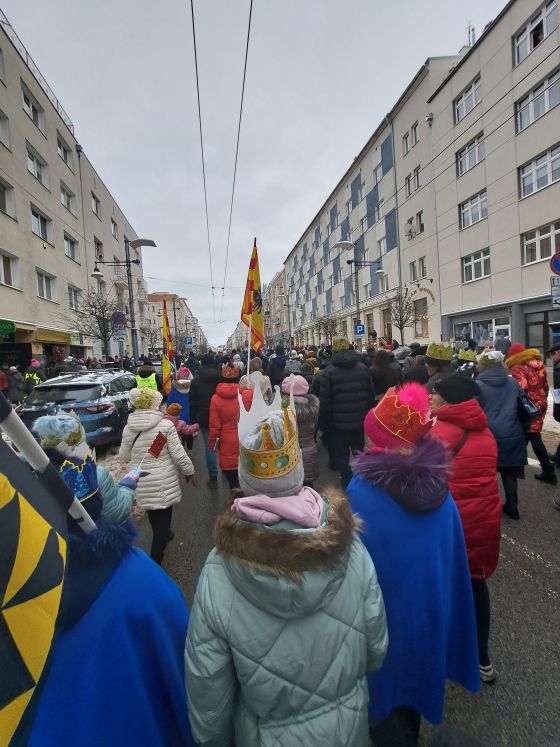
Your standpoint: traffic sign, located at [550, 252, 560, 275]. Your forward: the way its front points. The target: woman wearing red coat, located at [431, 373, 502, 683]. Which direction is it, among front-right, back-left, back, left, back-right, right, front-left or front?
front

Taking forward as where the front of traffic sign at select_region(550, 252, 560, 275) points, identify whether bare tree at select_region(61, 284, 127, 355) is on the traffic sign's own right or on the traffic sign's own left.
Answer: on the traffic sign's own right

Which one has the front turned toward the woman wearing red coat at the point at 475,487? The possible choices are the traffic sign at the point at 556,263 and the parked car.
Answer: the traffic sign

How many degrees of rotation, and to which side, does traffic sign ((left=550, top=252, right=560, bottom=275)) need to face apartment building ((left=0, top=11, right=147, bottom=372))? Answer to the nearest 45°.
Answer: approximately 90° to its right

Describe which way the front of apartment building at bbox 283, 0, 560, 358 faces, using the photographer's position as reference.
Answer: facing the viewer and to the left of the viewer

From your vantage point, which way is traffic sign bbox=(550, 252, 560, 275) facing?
toward the camera

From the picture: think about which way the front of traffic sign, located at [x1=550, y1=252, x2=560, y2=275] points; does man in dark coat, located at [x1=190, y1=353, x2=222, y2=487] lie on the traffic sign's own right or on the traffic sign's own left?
on the traffic sign's own right

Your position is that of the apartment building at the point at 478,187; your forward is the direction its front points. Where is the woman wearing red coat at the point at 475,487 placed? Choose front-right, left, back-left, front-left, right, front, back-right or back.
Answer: front-left

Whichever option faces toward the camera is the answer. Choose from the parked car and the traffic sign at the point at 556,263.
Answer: the traffic sign
